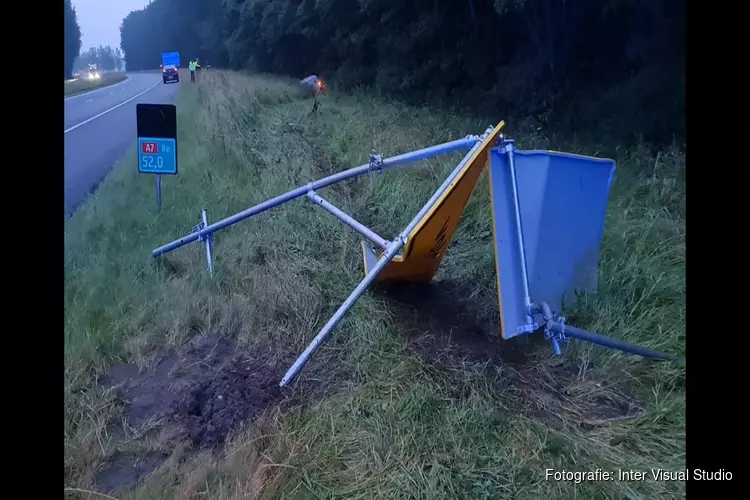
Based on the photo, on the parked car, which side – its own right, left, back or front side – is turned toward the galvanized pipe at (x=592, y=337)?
back

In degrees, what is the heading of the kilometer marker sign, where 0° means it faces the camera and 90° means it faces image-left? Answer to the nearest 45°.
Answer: approximately 0°

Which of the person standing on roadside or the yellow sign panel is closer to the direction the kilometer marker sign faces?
the yellow sign panel

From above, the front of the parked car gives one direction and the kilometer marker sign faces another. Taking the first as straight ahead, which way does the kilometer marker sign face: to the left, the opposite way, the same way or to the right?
the opposite way

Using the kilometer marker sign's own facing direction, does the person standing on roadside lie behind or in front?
behind

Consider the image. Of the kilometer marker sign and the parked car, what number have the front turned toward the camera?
1

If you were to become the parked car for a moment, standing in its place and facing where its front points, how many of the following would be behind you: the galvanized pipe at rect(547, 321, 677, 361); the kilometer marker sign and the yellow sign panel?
3

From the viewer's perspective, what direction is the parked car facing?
away from the camera

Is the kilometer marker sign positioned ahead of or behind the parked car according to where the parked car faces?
behind

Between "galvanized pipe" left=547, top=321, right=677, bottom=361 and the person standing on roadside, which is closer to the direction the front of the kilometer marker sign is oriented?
the galvanized pipe

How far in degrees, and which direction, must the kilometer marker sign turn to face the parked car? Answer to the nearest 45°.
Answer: approximately 180°
